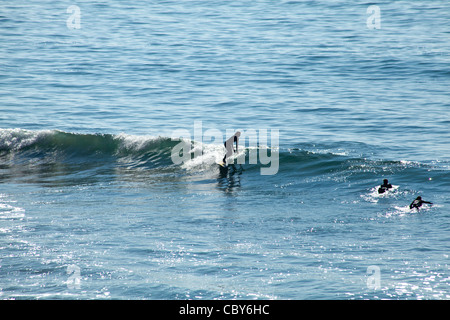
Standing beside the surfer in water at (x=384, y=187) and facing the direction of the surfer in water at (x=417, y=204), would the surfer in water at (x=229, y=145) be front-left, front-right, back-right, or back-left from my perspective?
back-right

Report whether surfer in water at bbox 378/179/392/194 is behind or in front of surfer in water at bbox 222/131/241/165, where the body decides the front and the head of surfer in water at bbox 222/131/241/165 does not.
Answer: in front
